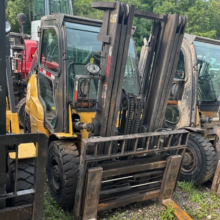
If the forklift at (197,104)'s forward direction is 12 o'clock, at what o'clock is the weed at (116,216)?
The weed is roughly at 2 o'clock from the forklift.

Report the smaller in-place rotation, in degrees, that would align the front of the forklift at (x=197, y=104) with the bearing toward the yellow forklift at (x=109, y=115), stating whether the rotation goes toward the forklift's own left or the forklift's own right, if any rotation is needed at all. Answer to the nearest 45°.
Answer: approximately 90° to the forklift's own right

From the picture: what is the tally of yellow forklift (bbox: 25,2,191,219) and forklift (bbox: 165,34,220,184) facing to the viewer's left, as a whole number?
0

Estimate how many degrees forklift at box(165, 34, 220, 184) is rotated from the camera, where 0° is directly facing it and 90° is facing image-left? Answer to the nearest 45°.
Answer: approximately 315°

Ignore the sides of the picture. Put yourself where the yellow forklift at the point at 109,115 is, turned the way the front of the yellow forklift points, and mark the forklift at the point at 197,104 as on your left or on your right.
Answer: on your left

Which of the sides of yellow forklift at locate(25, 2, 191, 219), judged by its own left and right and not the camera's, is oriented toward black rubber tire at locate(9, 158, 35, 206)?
right

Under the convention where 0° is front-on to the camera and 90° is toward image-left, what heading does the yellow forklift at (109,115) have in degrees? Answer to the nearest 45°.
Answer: approximately 315°
